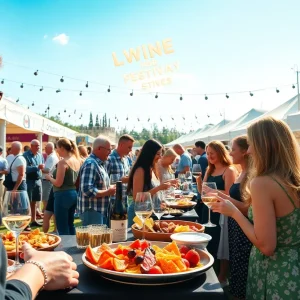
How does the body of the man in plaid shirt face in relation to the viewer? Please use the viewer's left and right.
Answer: facing to the right of the viewer

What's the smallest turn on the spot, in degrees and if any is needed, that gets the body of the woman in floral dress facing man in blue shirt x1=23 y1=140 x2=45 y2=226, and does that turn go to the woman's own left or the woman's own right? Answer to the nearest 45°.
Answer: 0° — they already face them

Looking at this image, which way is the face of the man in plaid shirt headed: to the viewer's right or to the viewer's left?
to the viewer's right

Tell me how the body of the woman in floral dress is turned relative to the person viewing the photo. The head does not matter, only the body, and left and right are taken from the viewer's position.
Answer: facing away from the viewer and to the left of the viewer

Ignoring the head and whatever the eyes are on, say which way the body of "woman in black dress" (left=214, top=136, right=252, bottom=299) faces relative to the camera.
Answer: to the viewer's left

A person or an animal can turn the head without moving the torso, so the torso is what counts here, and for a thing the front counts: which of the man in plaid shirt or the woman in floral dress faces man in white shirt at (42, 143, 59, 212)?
the woman in floral dress
